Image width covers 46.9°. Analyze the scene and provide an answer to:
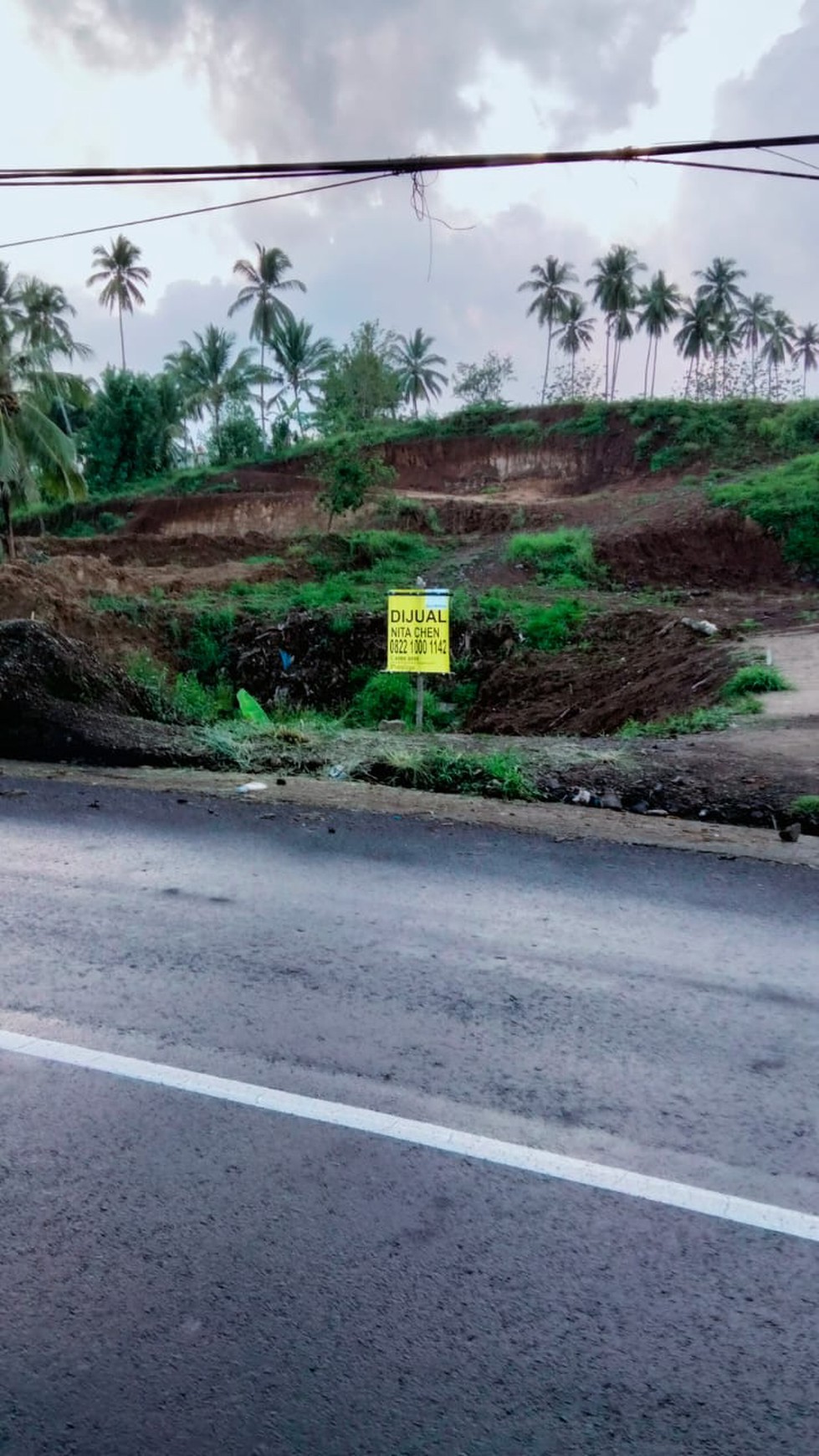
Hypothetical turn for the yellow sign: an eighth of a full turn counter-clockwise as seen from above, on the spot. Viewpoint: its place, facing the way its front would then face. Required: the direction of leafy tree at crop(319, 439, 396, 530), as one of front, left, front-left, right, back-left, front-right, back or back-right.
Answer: back-left

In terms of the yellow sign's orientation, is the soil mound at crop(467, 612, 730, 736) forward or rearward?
rearward

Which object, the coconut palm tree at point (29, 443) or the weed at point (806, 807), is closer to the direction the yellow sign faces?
the weed

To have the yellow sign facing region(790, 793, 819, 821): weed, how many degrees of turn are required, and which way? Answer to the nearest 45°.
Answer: approximately 45° to its left

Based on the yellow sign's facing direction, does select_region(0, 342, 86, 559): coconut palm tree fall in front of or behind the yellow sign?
behind

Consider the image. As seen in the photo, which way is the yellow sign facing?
toward the camera

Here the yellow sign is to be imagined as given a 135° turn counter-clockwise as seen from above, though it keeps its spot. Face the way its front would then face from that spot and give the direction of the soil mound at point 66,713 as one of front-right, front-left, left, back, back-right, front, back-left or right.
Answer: back-left

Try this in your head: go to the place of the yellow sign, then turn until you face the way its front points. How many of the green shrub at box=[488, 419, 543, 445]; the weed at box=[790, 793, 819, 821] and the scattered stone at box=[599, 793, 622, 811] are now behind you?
1

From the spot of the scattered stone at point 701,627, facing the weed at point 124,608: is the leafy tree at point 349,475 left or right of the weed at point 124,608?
right

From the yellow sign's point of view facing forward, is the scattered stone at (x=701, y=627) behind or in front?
behind

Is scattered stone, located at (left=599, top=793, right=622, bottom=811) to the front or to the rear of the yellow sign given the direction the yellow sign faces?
to the front

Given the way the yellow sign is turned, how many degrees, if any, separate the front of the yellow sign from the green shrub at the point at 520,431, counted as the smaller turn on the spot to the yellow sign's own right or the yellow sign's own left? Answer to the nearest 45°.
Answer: approximately 180°

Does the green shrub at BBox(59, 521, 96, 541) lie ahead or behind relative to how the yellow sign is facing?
behind
